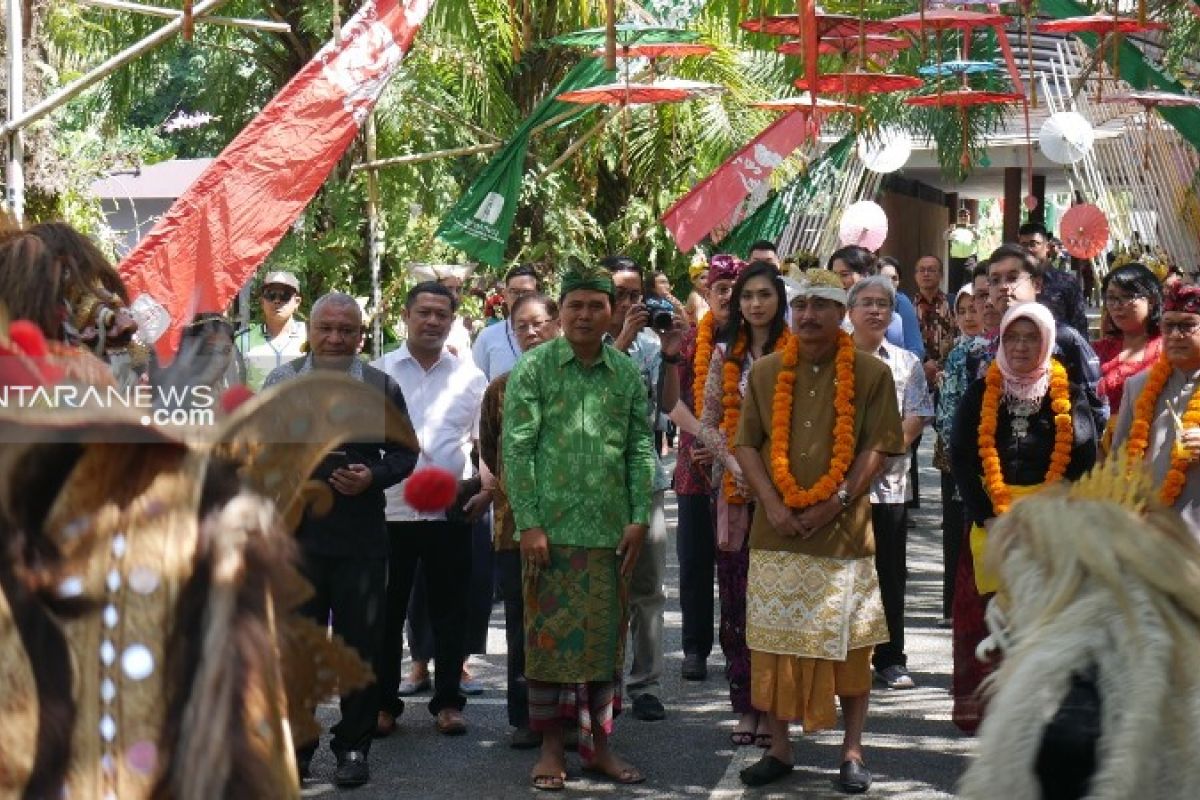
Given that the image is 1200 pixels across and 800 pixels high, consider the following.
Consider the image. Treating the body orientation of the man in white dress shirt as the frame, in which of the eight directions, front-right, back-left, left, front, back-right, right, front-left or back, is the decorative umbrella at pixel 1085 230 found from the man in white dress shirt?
back-left

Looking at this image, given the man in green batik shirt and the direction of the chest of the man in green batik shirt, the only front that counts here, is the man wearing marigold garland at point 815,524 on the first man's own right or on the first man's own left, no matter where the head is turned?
on the first man's own left

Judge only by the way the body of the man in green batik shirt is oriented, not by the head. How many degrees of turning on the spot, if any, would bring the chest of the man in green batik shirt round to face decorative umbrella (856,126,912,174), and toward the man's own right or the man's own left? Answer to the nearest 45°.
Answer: approximately 180°

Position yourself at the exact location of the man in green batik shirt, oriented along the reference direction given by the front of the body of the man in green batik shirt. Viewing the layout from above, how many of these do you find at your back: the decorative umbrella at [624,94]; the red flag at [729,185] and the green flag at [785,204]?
3

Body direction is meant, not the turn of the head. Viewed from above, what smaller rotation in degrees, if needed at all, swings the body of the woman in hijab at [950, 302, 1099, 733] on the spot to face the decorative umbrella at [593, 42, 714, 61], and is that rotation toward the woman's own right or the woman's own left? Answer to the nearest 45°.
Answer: approximately 135° to the woman's own right

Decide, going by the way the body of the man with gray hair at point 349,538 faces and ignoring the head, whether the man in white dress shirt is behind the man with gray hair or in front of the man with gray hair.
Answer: behind
